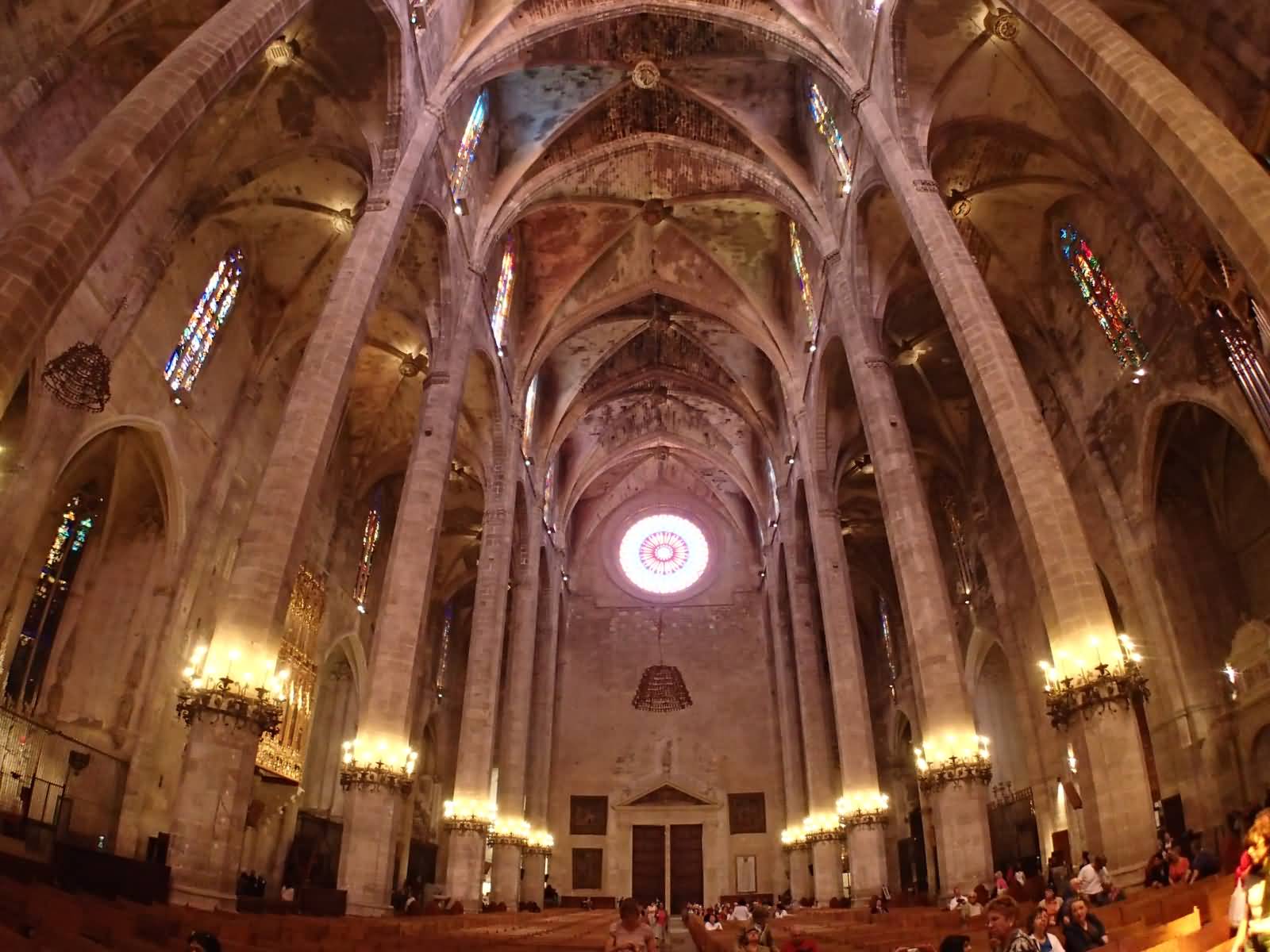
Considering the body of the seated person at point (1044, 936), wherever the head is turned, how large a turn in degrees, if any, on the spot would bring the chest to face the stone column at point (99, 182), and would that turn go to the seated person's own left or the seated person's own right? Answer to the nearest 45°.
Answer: approximately 90° to the seated person's own right

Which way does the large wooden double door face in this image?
toward the camera

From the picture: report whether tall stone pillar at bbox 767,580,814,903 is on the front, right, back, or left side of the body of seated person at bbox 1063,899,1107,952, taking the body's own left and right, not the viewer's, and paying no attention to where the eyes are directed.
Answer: back

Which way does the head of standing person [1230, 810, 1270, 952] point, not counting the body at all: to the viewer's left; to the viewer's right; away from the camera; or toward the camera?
to the viewer's left

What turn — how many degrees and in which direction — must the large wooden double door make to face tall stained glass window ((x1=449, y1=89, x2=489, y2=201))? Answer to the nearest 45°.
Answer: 0° — it already faces it

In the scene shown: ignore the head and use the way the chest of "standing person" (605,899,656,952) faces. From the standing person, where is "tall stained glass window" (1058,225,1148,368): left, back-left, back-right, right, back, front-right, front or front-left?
back-left

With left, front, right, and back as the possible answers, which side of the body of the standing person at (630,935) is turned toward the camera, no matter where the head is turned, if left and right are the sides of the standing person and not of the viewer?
front

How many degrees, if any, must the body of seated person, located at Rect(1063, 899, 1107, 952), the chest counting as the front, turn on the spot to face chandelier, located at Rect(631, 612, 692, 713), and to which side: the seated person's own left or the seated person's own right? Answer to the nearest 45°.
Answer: approximately 135° to the seated person's own right

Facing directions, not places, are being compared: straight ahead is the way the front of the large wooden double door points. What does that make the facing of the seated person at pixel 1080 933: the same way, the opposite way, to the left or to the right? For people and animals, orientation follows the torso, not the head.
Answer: the same way

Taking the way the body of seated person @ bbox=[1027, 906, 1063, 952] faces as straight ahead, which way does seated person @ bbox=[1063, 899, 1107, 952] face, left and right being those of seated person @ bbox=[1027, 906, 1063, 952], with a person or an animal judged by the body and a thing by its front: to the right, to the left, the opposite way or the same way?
the same way

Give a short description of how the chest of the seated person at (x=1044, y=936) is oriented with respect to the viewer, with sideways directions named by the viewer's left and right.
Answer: facing the viewer

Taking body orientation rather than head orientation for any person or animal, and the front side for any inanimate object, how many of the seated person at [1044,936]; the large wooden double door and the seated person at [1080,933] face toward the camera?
3

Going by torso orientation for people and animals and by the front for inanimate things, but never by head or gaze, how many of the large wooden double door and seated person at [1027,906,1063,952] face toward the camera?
2
